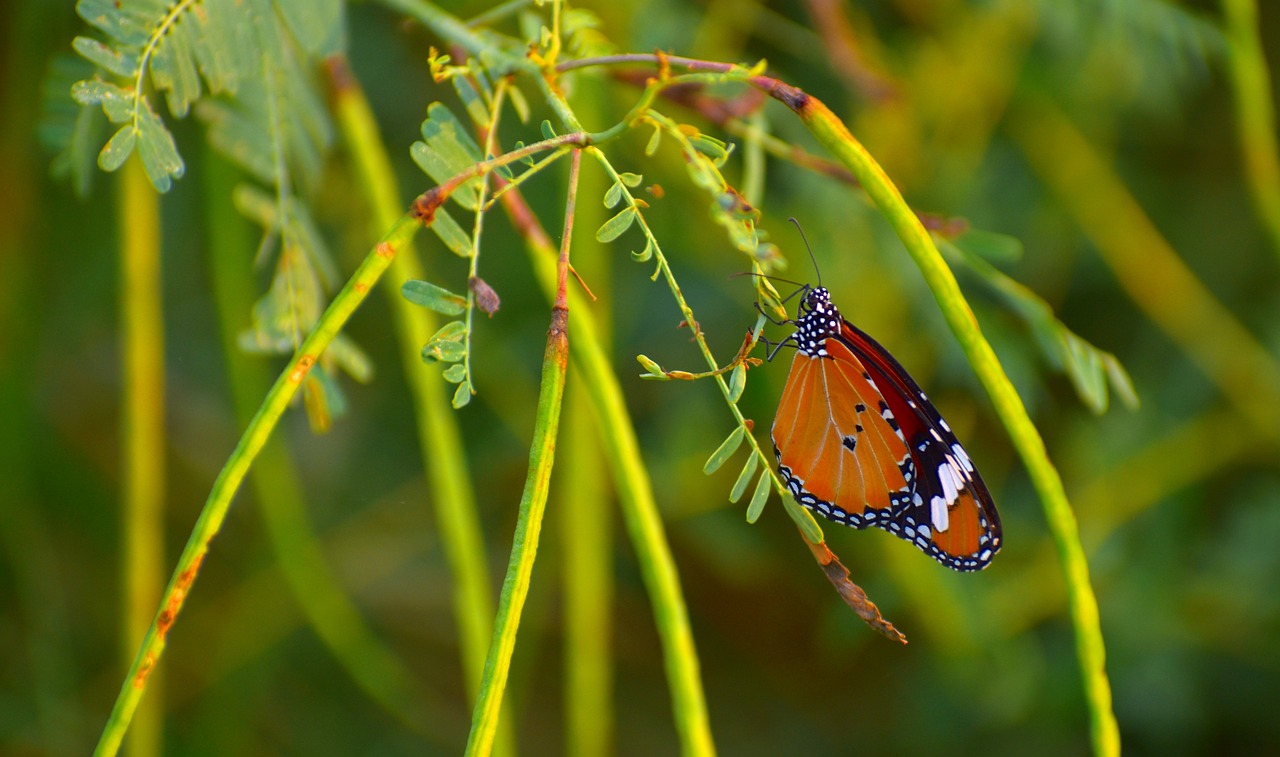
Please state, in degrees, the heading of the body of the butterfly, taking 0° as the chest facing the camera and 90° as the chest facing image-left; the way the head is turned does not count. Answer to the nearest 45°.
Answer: approximately 90°
